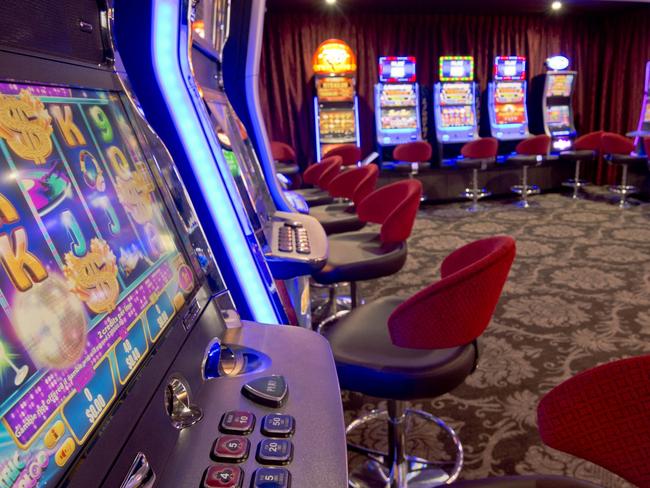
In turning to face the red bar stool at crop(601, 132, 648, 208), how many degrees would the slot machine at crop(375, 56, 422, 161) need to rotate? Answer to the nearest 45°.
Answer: approximately 90° to its left

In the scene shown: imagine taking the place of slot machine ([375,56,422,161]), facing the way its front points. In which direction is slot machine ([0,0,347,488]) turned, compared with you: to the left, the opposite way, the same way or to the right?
to the left

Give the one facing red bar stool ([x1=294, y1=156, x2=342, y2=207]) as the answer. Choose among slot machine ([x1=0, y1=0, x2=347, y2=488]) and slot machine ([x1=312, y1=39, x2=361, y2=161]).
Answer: slot machine ([x1=312, y1=39, x2=361, y2=161])

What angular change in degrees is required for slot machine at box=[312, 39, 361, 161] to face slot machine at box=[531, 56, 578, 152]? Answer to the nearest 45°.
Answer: approximately 90° to its left

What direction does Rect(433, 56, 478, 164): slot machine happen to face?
toward the camera

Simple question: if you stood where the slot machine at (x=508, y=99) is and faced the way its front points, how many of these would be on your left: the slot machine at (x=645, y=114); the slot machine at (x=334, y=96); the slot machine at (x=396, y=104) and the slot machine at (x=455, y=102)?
1

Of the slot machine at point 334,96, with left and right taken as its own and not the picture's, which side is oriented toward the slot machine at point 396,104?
left

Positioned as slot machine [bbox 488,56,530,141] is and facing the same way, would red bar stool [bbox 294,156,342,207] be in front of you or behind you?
in front

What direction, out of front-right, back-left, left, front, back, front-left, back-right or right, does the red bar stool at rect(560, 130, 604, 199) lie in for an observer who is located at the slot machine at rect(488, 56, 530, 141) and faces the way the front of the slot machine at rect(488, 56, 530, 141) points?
left

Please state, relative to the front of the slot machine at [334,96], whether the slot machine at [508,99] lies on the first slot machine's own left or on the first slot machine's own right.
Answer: on the first slot machine's own left

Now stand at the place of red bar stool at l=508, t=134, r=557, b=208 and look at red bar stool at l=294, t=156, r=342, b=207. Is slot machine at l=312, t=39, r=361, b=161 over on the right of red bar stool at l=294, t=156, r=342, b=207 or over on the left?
right

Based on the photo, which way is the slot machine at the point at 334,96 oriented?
toward the camera
